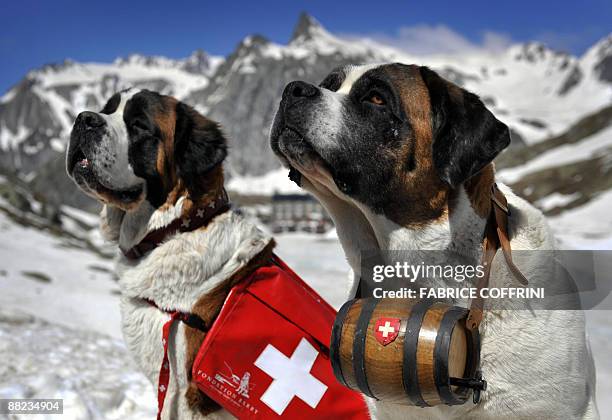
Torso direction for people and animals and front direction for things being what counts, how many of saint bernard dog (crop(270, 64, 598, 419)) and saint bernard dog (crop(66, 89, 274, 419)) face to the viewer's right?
0

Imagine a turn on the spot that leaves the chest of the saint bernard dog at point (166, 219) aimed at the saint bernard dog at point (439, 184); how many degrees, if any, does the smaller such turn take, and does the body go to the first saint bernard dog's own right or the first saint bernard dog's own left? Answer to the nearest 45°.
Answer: approximately 90° to the first saint bernard dog's own left

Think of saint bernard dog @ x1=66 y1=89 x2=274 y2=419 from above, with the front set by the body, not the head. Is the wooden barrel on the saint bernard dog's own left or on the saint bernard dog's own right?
on the saint bernard dog's own left

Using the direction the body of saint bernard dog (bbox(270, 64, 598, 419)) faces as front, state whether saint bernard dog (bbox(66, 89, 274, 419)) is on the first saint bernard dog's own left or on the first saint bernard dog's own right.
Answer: on the first saint bernard dog's own right

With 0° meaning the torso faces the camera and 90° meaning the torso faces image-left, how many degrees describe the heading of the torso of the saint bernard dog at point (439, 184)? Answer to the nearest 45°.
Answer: approximately 45°

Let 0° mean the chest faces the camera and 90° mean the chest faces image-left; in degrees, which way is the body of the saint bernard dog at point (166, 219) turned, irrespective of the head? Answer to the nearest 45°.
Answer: approximately 45°
